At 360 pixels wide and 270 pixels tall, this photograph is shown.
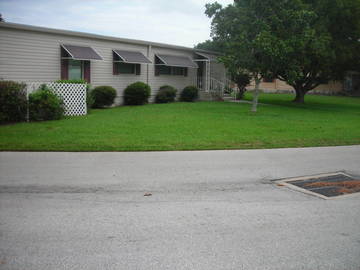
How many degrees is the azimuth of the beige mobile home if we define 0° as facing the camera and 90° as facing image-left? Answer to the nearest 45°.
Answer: approximately 315°

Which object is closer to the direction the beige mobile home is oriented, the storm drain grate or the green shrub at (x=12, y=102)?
the storm drain grate

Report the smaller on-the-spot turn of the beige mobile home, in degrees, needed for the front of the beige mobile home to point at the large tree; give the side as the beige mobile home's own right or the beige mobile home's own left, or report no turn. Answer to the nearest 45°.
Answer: approximately 45° to the beige mobile home's own left

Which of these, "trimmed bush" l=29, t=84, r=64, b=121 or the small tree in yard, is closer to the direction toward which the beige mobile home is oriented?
the small tree in yard

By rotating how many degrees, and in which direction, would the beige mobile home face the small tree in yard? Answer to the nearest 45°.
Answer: approximately 45° to its left

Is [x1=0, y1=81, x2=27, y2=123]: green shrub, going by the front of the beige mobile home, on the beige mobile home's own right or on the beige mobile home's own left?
on the beige mobile home's own right
